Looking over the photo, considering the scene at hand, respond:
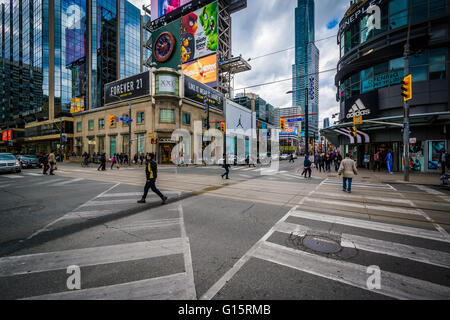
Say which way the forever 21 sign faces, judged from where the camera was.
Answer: facing the viewer and to the left of the viewer

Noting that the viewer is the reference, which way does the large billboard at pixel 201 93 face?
facing the viewer and to the right of the viewer

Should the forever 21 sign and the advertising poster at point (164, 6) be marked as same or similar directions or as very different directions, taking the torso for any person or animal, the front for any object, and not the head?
same or similar directions

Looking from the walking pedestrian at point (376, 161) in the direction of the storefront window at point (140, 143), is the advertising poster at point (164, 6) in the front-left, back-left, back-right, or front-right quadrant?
front-right

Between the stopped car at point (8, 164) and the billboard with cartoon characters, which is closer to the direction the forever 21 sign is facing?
the stopped car

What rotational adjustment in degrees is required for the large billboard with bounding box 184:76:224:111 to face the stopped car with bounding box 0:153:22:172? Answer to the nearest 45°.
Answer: approximately 90° to its right

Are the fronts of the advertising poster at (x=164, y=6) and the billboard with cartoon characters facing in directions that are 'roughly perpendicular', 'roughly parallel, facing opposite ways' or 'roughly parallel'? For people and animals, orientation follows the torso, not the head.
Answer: roughly parallel

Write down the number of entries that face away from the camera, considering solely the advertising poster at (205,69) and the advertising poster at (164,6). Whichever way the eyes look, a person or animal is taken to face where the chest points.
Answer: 0

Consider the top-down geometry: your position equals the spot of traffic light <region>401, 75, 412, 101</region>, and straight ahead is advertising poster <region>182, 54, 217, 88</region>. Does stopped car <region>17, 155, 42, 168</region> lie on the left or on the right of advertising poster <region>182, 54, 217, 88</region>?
left

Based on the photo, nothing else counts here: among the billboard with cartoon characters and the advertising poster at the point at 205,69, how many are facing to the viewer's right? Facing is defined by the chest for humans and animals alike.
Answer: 0
